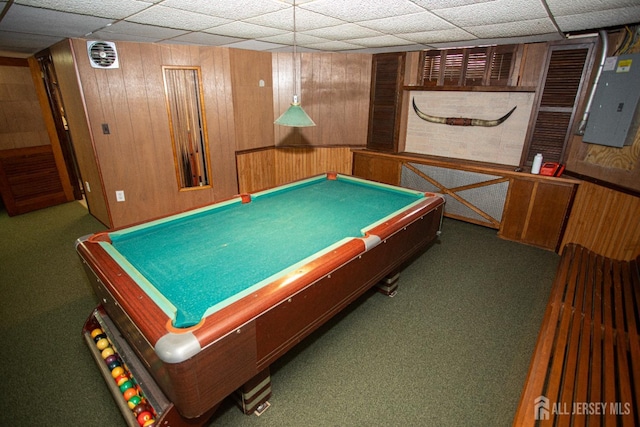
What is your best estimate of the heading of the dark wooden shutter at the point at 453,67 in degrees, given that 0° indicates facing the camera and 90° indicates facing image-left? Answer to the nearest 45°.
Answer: approximately 0°

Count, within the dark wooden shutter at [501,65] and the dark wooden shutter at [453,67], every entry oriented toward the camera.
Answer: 2

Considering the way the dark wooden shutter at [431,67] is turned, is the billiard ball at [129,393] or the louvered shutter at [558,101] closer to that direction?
the billiard ball

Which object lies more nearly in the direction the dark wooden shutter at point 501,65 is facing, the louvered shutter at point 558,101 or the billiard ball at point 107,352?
the billiard ball

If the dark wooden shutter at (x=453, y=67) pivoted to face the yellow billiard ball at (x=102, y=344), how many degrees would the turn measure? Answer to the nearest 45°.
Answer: approximately 45° to its right
